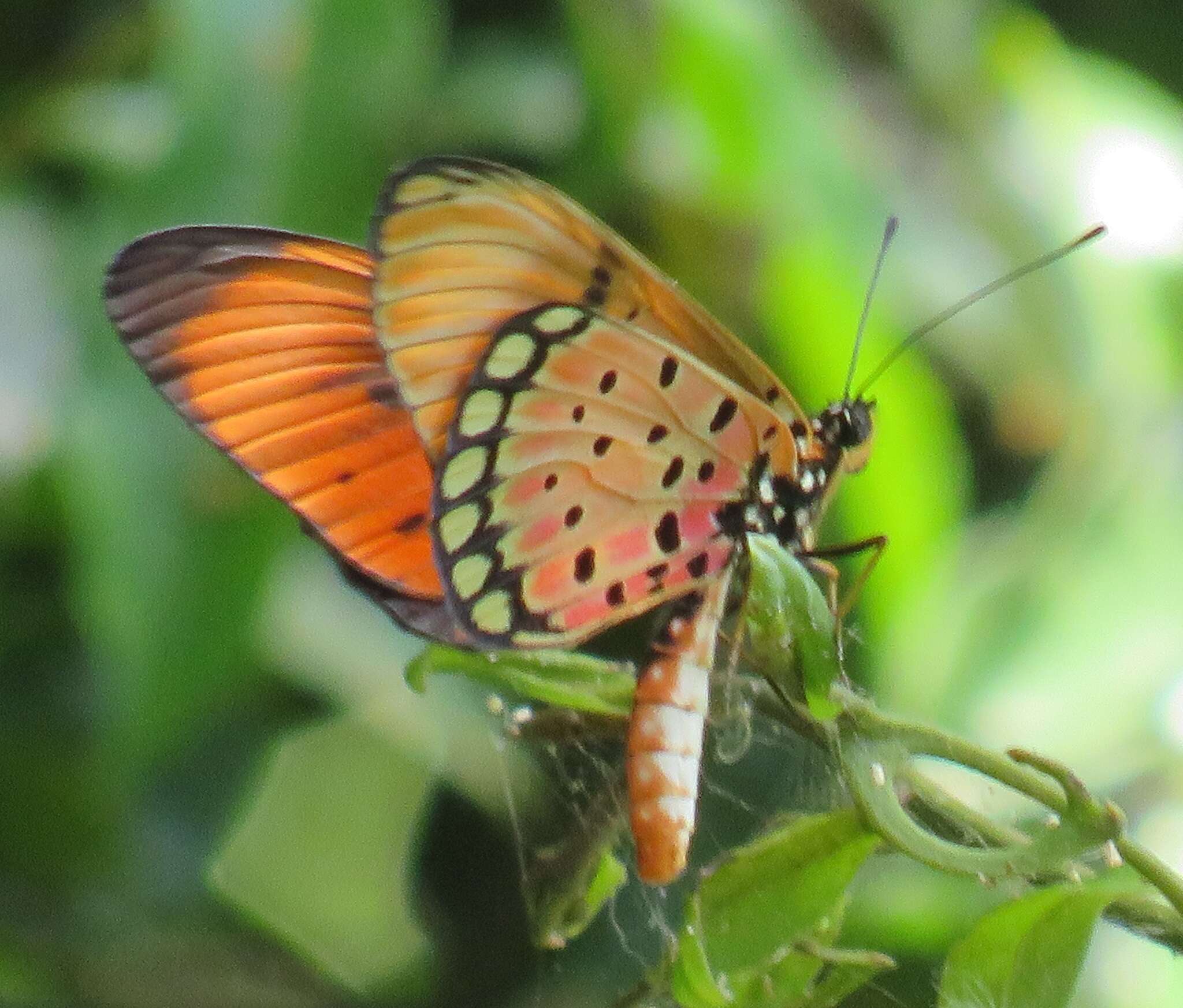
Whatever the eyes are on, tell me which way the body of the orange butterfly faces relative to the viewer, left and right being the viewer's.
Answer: facing to the right of the viewer
